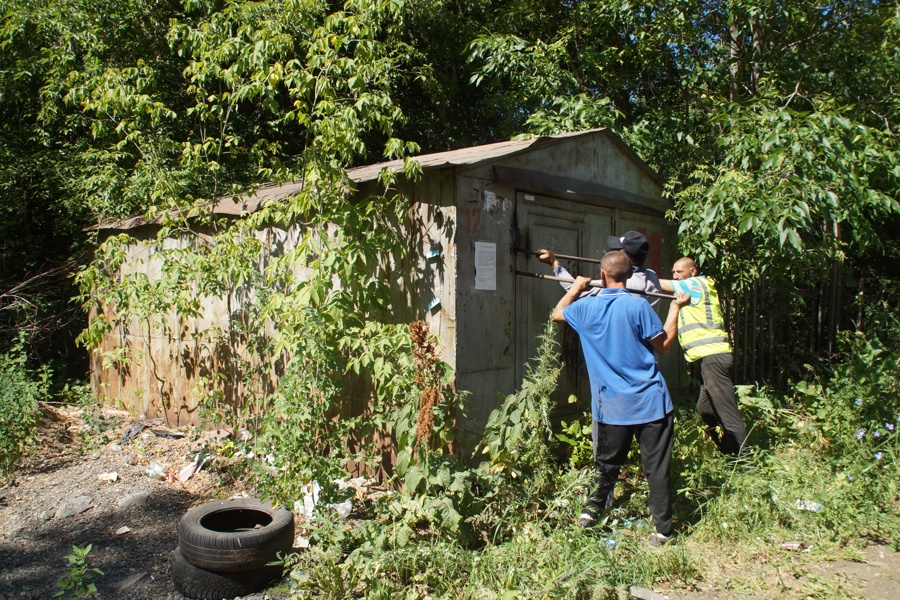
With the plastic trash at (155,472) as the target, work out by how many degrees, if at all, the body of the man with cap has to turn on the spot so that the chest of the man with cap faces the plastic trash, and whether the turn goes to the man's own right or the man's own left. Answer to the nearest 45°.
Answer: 0° — they already face it

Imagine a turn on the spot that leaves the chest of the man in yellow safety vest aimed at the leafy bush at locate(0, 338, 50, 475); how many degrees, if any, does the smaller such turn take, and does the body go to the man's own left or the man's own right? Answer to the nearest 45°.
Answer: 0° — they already face it

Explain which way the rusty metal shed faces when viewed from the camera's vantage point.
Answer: facing the viewer and to the right of the viewer

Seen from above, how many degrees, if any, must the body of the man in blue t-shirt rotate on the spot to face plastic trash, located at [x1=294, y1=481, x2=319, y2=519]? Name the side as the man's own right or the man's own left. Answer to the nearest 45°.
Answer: approximately 90° to the man's own left

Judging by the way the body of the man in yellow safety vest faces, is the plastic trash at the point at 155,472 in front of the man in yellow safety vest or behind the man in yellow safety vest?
in front

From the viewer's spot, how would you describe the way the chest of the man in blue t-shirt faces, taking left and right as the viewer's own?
facing away from the viewer

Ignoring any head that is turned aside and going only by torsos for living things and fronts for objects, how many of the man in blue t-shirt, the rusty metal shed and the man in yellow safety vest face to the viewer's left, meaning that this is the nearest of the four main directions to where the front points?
1

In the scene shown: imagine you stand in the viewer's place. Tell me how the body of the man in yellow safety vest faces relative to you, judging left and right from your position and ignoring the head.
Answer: facing to the left of the viewer

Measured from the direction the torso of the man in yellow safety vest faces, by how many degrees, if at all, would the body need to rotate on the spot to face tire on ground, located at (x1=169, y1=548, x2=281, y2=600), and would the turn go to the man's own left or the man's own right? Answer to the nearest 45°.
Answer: approximately 45° to the man's own left

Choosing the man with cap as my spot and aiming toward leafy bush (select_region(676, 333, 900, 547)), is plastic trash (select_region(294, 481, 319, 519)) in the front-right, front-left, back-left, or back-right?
back-right
